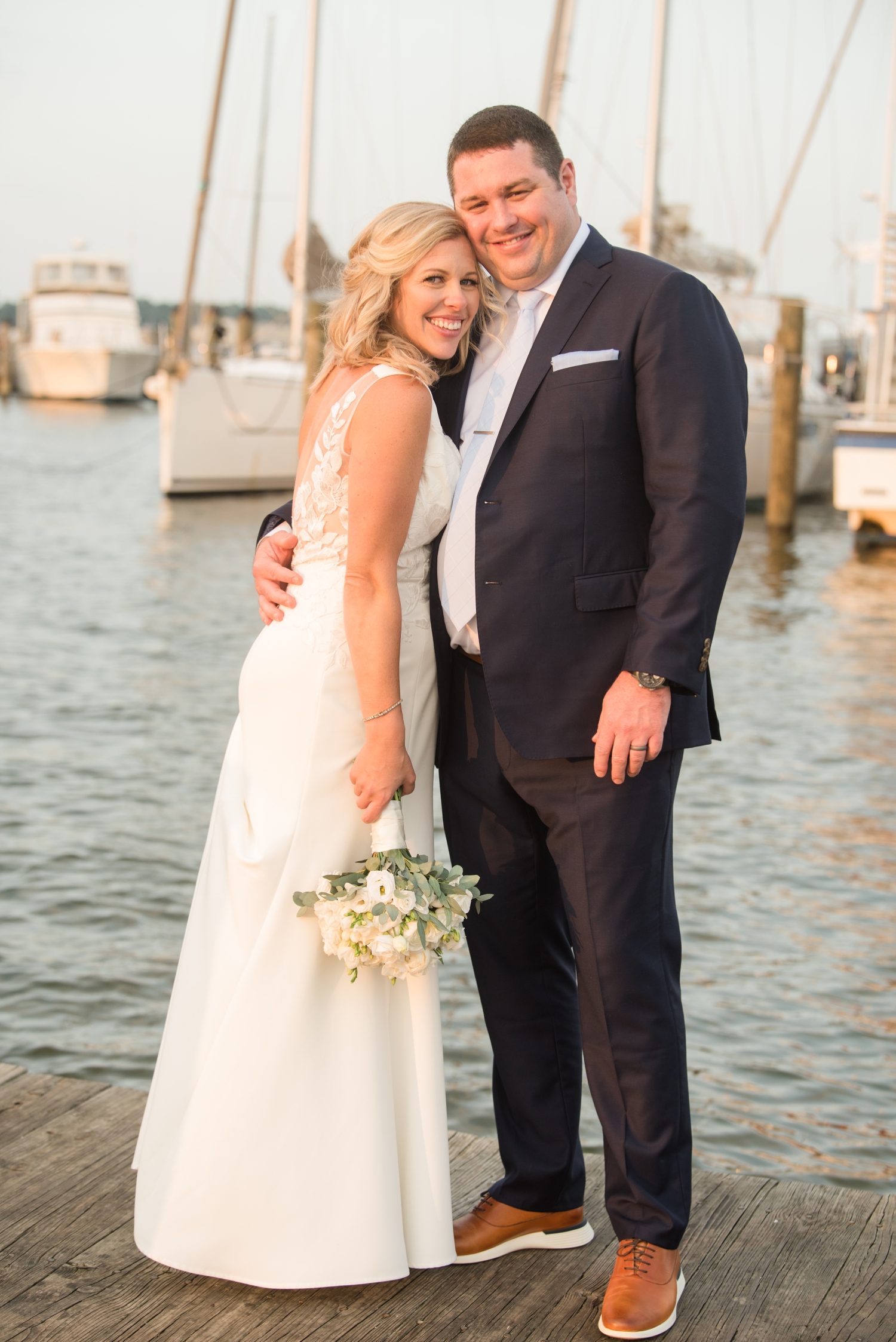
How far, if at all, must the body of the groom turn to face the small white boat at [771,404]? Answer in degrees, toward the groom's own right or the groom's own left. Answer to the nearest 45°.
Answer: approximately 135° to the groom's own right

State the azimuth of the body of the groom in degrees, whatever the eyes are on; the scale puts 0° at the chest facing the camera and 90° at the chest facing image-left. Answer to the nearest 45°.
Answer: approximately 45°

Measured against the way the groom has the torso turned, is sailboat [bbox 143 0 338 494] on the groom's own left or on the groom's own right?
on the groom's own right

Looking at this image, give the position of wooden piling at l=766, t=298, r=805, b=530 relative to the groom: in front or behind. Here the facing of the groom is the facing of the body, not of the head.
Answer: behind

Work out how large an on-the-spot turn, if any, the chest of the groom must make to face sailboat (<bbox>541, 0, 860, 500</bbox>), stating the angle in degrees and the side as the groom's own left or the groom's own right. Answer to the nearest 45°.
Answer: approximately 135° to the groom's own right

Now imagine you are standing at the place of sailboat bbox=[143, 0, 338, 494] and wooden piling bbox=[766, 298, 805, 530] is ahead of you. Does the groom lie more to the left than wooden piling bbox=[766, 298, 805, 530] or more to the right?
right
